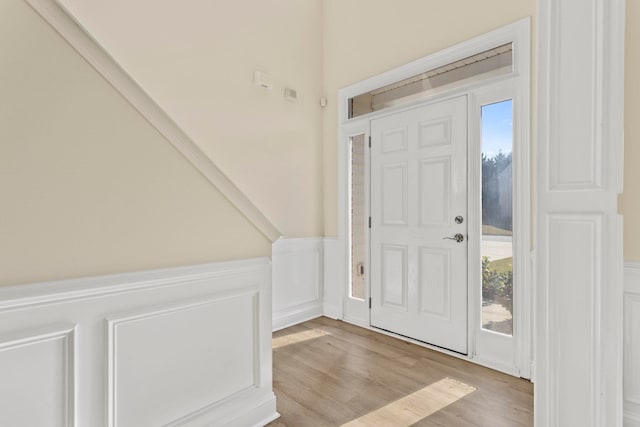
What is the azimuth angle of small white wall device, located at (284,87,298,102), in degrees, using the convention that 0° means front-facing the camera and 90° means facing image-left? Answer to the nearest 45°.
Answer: approximately 315°

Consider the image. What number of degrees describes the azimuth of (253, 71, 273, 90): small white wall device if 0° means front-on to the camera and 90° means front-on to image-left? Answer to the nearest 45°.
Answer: approximately 315°

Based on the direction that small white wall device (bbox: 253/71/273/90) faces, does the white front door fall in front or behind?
in front

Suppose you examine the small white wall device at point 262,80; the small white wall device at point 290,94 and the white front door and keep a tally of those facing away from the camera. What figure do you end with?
0

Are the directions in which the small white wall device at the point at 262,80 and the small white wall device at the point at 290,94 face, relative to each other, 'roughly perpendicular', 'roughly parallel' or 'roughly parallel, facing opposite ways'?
roughly parallel

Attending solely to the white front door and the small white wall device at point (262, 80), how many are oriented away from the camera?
0

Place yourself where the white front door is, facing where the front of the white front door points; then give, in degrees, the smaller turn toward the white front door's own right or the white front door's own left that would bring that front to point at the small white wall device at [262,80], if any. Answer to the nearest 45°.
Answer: approximately 45° to the white front door's own right

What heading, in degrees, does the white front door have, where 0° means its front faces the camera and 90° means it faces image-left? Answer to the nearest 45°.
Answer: approximately 45°
